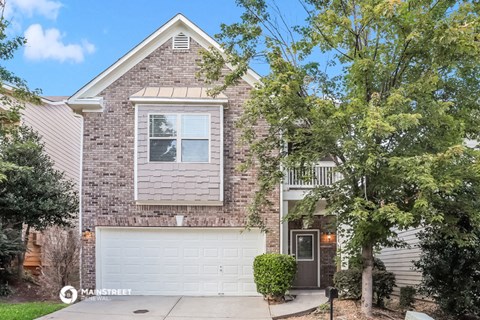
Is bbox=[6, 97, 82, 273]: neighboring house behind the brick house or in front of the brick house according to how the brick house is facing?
behind

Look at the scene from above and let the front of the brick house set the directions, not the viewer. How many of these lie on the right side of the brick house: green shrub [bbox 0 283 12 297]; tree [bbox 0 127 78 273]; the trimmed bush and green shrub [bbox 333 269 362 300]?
2

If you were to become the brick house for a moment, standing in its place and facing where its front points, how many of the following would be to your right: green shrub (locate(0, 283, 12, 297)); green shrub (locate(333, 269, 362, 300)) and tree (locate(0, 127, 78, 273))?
2

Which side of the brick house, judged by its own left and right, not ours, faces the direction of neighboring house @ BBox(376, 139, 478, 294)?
left

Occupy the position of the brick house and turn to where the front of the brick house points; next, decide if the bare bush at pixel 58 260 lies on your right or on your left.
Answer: on your right

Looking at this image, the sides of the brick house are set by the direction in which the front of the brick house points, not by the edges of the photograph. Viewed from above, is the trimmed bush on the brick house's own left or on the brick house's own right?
on the brick house's own left

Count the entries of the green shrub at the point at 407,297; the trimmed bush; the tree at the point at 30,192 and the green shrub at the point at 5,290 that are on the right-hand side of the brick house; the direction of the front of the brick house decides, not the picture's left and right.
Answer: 2

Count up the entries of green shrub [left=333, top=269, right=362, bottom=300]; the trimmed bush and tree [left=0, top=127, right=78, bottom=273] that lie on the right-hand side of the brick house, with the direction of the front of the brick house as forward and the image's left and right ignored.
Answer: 1

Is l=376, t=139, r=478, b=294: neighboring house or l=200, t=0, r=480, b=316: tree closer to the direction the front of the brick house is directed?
the tree

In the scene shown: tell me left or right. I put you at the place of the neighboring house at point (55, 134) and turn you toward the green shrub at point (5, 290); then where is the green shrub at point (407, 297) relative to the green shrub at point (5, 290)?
left

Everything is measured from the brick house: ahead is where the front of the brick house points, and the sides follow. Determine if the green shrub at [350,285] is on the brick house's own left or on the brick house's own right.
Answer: on the brick house's own left

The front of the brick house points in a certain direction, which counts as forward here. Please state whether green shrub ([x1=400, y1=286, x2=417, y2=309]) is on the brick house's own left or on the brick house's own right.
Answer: on the brick house's own left

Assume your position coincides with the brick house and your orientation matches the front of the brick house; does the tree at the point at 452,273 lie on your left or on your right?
on your left

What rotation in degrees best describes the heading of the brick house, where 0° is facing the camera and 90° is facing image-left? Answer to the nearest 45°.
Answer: approximately 0°

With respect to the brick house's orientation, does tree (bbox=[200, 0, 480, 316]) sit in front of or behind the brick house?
in front
